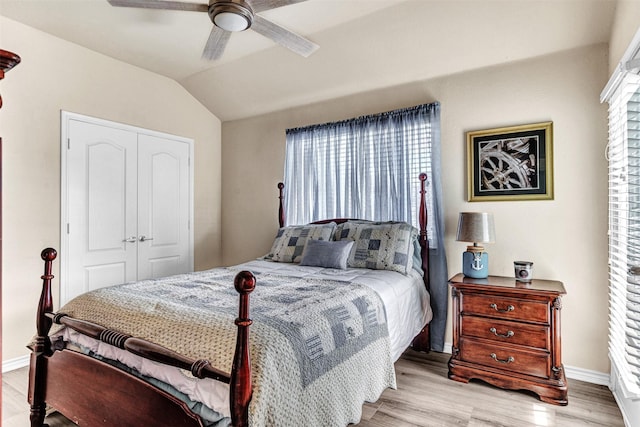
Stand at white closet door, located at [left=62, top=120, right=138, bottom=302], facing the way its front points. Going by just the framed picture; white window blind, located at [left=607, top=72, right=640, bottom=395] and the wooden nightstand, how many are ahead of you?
3

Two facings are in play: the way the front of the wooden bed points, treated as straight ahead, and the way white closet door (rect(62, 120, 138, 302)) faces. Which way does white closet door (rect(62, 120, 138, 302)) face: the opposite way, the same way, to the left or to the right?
to the left

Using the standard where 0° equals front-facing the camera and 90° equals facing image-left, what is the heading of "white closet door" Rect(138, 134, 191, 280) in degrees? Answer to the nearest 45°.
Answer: approximately 315°

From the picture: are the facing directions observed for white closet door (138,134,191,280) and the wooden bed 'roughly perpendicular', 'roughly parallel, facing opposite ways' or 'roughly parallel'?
roughly perpendicular

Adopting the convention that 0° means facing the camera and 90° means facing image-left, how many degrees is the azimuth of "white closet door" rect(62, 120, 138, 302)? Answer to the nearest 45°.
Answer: approximately 315°

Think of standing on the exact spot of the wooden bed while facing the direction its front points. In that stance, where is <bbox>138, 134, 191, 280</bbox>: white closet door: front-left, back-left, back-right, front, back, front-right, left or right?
back-right

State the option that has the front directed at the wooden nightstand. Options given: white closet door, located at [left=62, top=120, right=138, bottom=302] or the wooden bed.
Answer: the white closet door

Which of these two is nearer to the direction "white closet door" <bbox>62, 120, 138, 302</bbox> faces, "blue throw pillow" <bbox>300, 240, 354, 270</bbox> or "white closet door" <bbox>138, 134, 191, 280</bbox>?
the blue throw pillow
